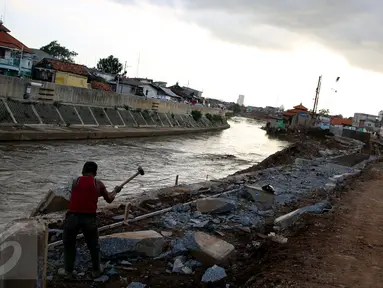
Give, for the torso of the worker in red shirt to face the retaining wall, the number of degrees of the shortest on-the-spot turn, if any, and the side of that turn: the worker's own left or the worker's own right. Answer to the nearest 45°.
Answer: approximately 45° to the worker's own left

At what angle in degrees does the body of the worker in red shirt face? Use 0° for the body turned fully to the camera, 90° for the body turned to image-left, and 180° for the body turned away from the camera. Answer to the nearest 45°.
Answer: approximately 225°

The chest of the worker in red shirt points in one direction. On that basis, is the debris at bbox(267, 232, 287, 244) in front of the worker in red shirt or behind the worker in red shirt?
in front

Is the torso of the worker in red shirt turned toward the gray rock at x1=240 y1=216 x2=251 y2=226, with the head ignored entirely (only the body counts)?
yes

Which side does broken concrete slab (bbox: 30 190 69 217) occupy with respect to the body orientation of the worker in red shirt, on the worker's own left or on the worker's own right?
on the worker's own left

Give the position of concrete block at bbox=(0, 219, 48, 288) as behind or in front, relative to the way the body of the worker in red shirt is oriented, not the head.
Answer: behind

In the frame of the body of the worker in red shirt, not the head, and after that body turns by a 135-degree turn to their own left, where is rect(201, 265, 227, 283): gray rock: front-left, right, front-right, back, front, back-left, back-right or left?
back

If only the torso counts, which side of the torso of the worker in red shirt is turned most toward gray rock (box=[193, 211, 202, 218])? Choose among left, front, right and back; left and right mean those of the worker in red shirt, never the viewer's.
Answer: front

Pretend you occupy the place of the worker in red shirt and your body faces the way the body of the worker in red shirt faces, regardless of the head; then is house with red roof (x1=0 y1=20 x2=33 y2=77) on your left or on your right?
on your left

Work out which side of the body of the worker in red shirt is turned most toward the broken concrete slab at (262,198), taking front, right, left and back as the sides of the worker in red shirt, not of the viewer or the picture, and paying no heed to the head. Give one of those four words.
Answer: front

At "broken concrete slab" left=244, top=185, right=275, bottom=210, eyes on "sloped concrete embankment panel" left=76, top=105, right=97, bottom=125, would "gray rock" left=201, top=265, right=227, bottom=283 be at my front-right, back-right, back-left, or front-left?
back-left

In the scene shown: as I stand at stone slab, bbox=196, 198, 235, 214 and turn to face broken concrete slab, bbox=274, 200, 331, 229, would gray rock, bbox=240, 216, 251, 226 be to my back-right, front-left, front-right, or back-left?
front-right

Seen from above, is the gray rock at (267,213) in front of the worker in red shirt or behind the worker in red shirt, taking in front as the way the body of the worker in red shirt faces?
in front

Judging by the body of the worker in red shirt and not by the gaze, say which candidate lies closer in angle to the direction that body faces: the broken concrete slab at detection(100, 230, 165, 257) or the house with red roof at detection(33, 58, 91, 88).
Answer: the house with red roof

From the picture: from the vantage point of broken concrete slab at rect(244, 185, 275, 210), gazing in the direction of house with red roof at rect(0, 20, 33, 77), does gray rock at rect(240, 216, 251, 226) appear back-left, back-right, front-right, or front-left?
back-left
